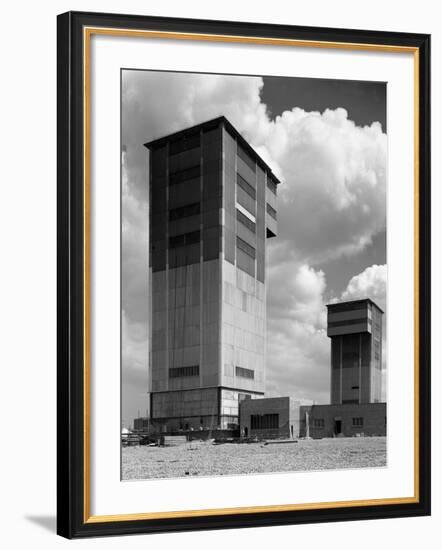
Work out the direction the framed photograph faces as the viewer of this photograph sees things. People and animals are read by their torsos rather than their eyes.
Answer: facing the viewer and to the right of the viewer
